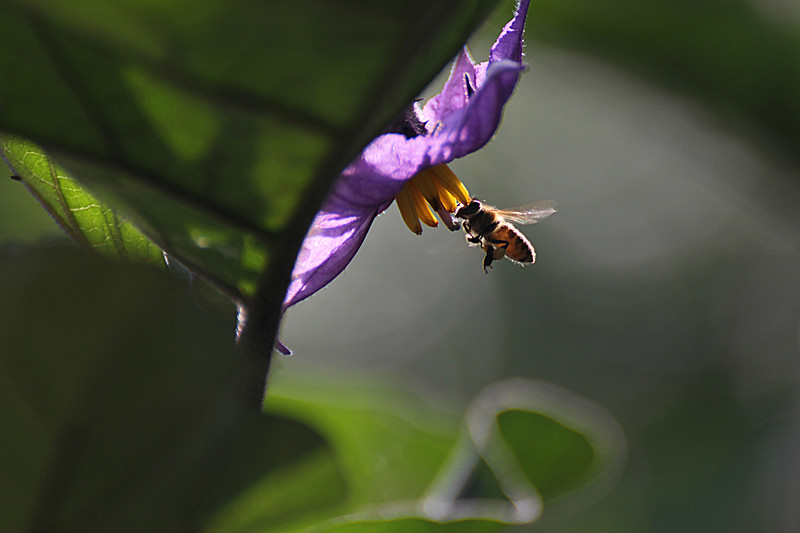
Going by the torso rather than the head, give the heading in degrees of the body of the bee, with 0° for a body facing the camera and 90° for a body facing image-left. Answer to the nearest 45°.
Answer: approximately 90°

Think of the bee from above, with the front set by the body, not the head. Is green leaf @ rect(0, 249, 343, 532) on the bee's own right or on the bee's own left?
on the bee's own left

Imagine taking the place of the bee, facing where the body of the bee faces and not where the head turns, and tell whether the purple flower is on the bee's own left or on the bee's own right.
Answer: on the bee's own left

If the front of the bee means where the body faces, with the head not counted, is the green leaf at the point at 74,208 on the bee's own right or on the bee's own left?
on the bee's own left
